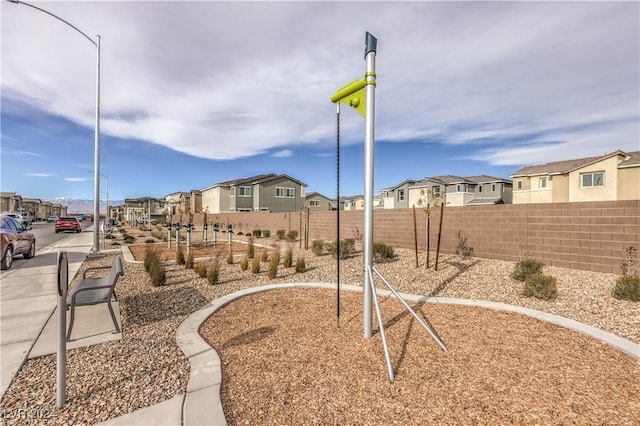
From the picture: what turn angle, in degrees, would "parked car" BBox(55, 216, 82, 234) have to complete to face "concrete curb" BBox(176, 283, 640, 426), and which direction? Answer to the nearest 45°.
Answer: approximately 180°

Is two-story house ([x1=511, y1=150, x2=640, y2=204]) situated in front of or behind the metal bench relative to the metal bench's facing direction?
behind

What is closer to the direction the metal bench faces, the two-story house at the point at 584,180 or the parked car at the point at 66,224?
the parked car

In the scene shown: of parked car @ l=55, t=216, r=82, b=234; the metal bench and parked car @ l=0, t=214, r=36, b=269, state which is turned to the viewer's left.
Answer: the metal bench

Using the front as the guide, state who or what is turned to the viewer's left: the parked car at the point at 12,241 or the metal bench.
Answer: the metal bench

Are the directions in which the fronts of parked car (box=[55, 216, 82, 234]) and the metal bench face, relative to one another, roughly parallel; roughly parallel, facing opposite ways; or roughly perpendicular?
roughly perpendicular

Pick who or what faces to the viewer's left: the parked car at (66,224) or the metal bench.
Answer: the metal bench

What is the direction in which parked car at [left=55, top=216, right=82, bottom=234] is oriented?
away from the camera

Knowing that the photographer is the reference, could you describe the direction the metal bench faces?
facing to the left of the viewer

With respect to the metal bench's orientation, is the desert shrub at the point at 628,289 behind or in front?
behind

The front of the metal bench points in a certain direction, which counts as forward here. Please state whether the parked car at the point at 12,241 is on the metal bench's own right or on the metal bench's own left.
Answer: on the metal bench's own right
